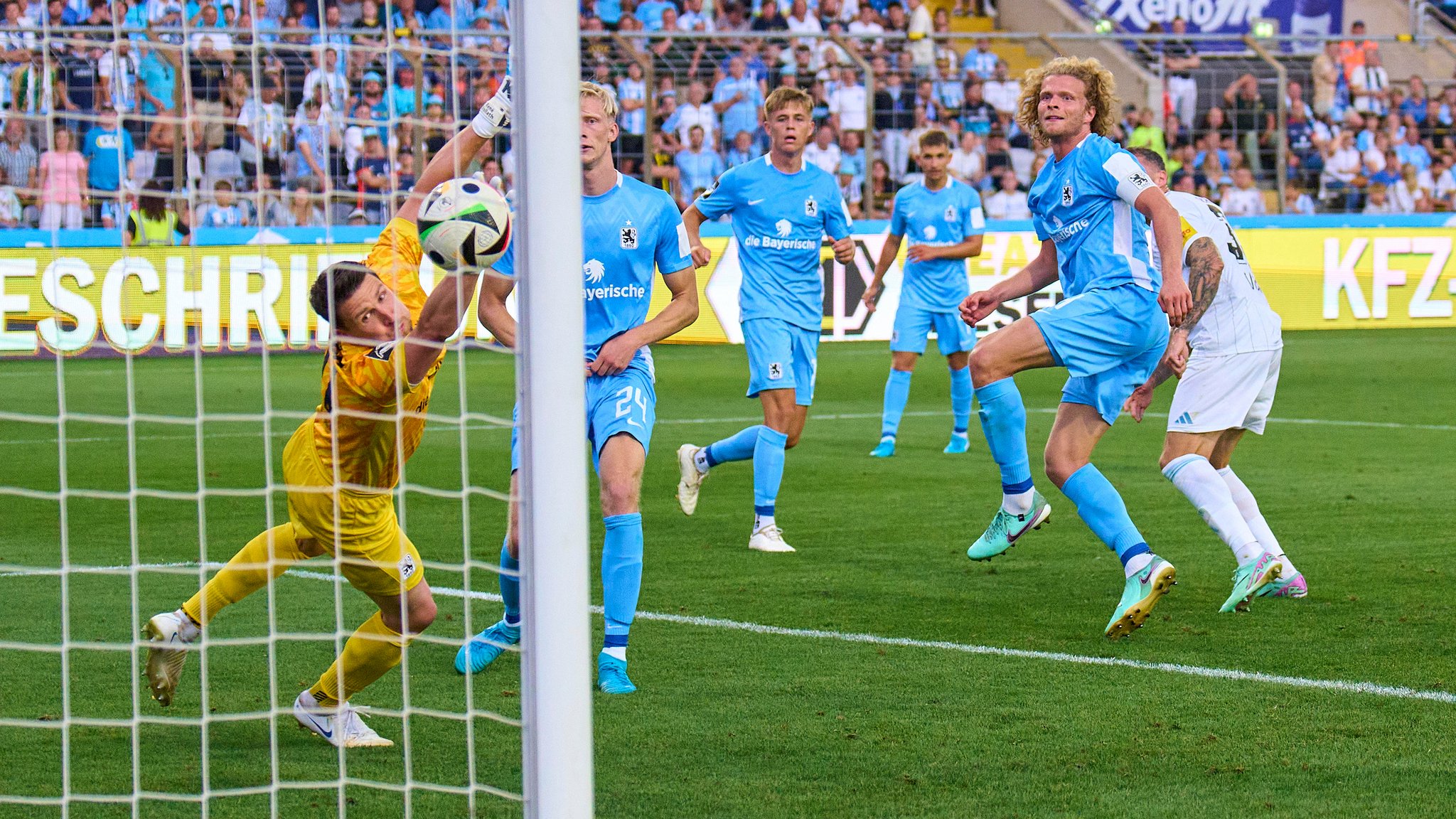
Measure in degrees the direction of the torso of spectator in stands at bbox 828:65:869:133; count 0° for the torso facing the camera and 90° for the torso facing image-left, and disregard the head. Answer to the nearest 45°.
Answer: approximately 0°

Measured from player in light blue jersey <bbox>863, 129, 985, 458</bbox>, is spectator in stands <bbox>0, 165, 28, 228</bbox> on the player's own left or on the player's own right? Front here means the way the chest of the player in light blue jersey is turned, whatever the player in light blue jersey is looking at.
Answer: on the player's own right

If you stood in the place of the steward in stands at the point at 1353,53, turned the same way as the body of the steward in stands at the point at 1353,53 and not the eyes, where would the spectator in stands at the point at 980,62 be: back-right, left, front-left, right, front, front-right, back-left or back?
front-right

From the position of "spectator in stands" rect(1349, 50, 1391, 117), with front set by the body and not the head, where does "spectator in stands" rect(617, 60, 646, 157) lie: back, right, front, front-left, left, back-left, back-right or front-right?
front-right

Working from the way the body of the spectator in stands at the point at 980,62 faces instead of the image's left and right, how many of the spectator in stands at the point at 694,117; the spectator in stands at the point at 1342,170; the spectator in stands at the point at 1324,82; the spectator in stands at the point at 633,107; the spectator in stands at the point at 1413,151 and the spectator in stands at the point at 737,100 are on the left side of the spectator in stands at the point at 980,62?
3
